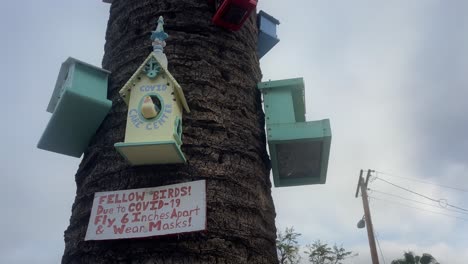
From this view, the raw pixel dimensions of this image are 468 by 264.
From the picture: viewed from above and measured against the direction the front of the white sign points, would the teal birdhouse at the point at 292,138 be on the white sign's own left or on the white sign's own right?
on the white sign's own left

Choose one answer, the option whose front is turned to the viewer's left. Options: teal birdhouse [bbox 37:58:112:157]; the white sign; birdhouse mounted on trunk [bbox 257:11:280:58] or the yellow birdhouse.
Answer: the teal birdhouse

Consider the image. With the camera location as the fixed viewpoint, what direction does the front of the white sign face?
facing the viewer

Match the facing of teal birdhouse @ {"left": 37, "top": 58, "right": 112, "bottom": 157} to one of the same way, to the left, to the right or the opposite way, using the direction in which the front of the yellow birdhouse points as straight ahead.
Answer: to the right

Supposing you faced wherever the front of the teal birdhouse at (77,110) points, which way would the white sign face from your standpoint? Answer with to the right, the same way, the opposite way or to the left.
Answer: to the left

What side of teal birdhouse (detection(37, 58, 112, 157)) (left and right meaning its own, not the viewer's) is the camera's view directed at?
left

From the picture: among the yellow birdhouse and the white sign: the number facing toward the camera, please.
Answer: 2

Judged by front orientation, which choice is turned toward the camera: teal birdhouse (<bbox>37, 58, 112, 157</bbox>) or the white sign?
the white sign

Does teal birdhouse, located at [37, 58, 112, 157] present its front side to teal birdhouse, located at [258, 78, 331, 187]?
no

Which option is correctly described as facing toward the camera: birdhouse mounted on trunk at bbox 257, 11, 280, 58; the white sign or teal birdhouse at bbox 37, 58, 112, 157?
the white sign

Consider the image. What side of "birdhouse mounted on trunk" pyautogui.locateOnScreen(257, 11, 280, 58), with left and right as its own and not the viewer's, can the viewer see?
right

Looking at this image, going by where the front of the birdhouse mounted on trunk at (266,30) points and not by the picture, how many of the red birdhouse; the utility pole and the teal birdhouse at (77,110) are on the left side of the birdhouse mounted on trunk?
1

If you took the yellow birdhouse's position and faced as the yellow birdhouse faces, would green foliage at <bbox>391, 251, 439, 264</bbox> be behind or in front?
behind

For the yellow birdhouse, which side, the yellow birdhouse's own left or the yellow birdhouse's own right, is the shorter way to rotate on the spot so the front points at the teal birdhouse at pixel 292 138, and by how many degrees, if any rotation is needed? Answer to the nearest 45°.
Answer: approximately 135° to the yellow birdhouse's own left

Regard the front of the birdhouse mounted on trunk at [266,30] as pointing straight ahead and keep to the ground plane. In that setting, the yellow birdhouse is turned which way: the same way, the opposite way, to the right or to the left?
to the right

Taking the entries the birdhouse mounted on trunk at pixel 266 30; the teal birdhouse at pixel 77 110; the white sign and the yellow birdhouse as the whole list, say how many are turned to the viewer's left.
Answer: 1
